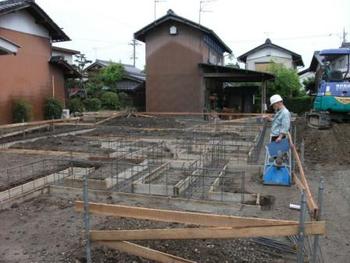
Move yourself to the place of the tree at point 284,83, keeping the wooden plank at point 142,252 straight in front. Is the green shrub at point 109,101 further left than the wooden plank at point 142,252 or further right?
right

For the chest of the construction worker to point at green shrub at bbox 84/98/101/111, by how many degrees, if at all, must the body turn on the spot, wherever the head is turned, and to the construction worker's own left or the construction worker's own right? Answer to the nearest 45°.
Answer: approximately 45° to the construction worker's own right

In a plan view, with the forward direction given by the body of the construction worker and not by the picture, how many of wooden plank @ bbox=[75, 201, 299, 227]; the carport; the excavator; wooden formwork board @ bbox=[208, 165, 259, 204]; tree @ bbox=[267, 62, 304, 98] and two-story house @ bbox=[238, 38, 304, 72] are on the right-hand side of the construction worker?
4

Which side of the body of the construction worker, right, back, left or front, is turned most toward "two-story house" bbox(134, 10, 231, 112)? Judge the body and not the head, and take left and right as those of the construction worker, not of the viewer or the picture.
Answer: right

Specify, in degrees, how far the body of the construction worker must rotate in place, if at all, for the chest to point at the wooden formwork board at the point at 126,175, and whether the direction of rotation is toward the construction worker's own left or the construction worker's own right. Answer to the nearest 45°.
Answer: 0° — they already face it

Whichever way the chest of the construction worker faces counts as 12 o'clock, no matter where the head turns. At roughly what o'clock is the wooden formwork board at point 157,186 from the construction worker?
The wooden formwork board is roughly at 11 o'clock from the construction worker.

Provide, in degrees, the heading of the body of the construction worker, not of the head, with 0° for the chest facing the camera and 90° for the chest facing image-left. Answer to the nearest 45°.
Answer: approximately 90°

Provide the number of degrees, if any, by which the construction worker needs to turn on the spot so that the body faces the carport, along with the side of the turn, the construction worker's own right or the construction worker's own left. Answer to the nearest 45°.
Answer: approximately 90° to the construction worker's own right

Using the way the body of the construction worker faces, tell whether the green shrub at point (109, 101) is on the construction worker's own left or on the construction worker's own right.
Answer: on the construction worker's own right

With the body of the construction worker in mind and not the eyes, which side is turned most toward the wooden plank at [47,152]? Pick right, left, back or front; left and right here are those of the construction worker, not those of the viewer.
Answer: front

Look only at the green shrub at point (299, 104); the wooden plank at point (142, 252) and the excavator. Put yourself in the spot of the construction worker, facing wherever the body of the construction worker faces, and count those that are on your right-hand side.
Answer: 2

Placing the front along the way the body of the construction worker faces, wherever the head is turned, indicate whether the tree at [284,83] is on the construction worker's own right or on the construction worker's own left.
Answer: on the construction worker's own right

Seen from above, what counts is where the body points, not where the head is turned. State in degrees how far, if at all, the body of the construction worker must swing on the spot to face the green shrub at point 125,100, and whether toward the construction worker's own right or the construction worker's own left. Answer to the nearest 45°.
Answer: approximately 45° to the construction worker's own right

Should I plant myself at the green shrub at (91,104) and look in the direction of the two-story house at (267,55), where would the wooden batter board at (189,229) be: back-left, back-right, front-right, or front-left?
back-right

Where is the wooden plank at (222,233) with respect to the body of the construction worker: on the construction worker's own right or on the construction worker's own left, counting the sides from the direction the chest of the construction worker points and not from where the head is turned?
on the construction worker's own left
